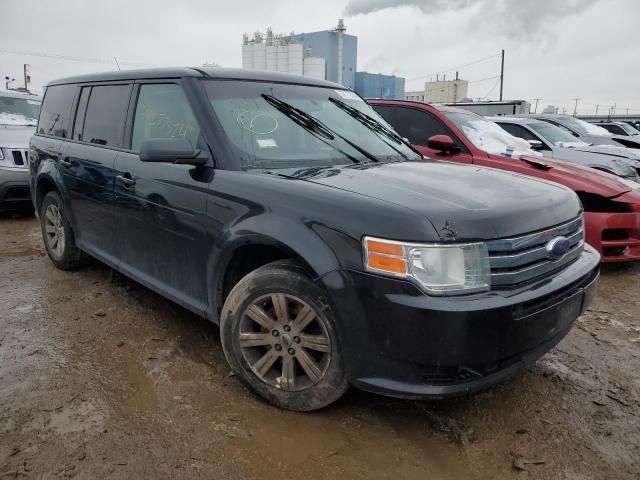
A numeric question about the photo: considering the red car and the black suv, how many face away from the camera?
0

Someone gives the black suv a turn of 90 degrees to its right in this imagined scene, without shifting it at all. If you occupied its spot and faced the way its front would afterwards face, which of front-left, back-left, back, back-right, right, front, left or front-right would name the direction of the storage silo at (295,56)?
back-right

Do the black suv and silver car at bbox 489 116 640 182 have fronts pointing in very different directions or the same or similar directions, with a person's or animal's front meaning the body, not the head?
same or similar directions

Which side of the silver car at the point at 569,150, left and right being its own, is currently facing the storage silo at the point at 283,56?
back

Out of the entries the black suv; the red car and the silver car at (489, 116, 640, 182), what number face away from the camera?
0

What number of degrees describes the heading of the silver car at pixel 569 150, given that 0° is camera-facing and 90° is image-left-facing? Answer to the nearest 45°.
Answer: approximately 315°

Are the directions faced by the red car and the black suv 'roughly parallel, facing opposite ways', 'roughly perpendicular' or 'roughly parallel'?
roughly parallel

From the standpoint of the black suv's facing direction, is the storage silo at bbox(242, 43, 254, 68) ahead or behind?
behind

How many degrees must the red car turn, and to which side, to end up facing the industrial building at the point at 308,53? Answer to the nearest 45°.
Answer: approximately 180°

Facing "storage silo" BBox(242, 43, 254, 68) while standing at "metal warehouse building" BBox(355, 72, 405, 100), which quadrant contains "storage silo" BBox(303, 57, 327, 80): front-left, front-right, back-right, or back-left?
front-left

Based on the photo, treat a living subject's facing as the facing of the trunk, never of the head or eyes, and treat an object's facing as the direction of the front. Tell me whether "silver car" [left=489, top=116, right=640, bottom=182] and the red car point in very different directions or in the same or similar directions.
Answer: same or similar directions

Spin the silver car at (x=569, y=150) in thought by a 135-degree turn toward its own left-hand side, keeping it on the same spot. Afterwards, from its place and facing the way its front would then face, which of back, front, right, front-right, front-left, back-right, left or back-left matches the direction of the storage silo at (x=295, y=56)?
front-left

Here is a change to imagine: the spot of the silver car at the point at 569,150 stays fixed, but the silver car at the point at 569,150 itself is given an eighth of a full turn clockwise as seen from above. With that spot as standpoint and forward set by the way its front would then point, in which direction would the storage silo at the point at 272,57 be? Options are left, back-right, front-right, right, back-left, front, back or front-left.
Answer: back-right

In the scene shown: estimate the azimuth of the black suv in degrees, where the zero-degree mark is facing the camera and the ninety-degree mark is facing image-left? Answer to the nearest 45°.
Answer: approximately 315°

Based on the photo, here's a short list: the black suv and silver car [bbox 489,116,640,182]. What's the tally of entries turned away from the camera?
0
